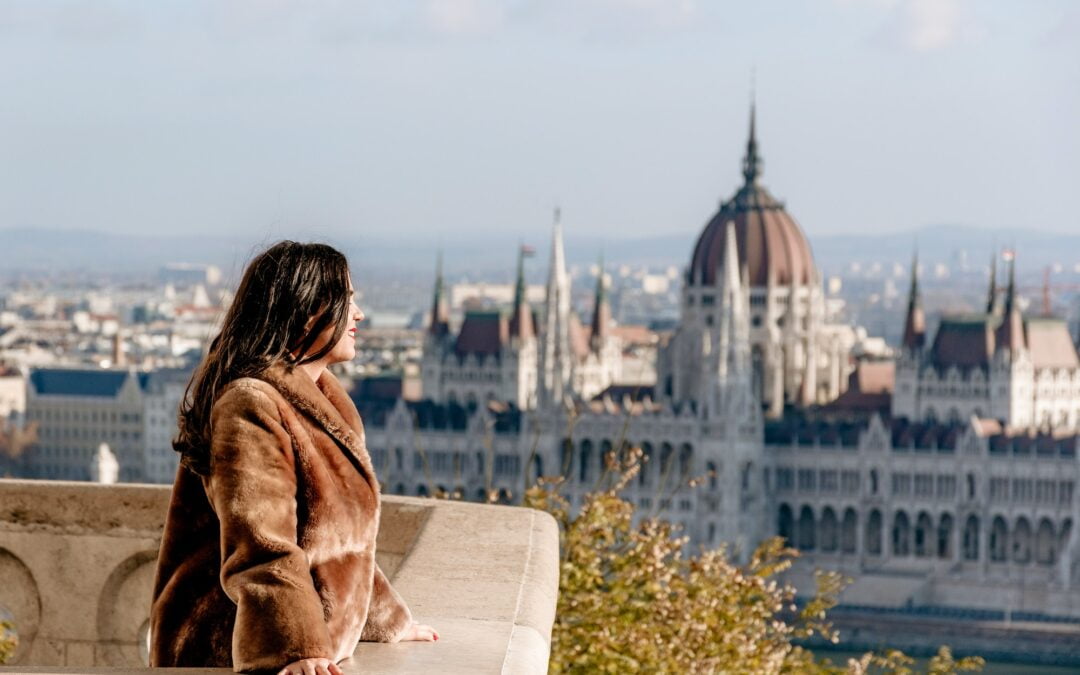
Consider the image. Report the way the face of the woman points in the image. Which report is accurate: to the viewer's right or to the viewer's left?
to the viewer's right

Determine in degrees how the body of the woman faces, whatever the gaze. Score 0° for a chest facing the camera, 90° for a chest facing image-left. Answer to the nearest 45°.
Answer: approximately 270°

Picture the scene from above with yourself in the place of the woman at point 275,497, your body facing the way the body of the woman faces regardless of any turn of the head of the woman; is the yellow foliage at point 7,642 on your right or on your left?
on your left

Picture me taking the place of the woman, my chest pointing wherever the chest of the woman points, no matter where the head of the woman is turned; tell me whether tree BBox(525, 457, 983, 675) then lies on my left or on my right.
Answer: on my left
